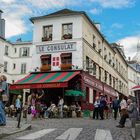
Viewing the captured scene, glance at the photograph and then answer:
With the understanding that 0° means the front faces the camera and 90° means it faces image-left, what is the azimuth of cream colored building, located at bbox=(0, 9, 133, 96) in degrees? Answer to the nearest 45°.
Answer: approximately 0°

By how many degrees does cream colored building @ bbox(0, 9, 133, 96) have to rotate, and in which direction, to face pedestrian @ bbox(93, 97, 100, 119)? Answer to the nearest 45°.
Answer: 0° — it already faces them
